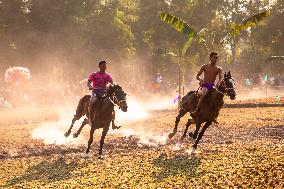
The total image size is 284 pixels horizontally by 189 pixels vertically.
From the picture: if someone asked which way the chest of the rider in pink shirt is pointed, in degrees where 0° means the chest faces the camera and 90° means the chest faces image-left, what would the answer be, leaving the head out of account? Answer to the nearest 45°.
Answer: approximately 315°
